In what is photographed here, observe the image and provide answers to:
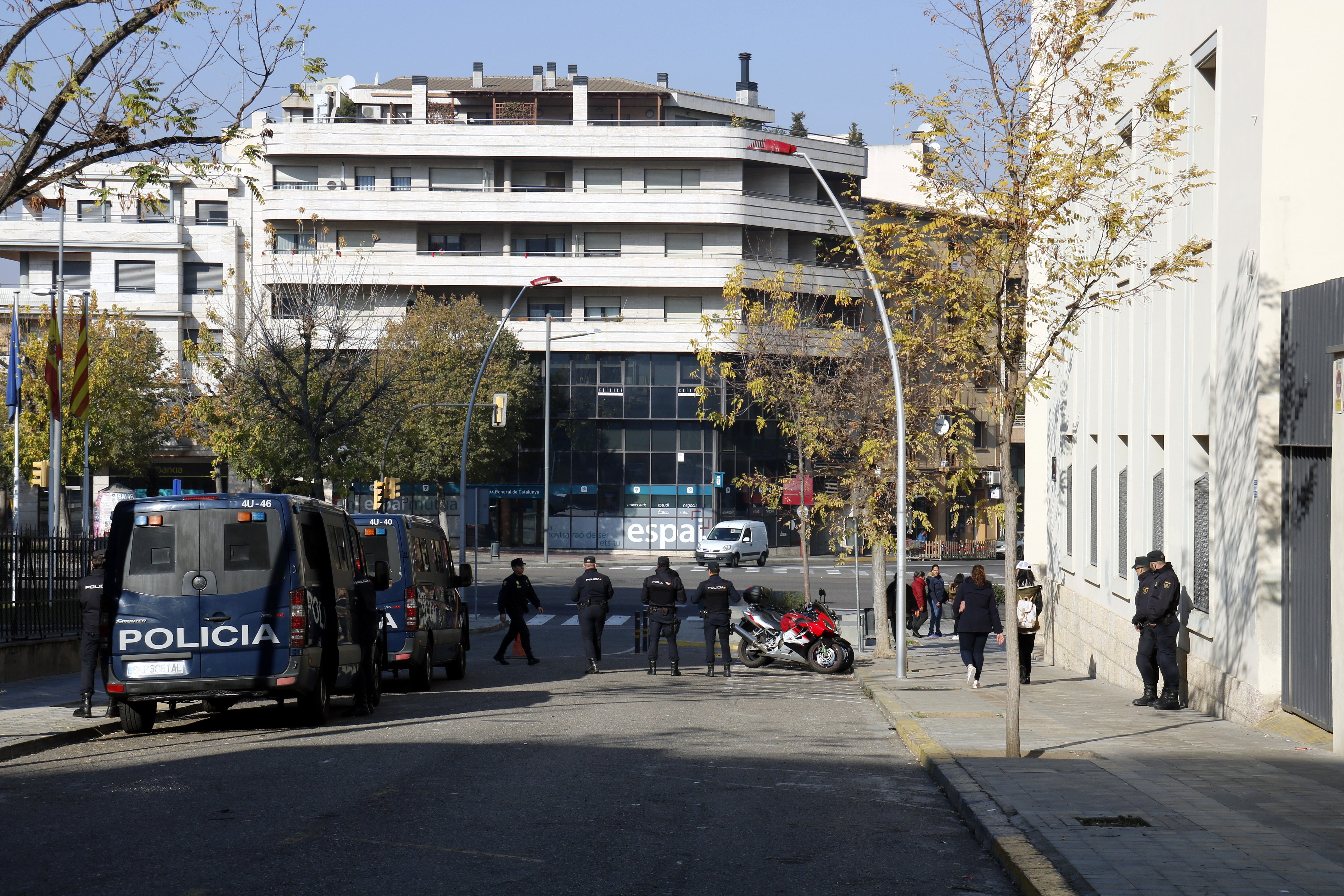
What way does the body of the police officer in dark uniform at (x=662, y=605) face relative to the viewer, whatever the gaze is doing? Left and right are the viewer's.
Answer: facing away from the viewer

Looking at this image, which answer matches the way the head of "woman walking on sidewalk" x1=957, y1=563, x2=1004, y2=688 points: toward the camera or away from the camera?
away from the camera

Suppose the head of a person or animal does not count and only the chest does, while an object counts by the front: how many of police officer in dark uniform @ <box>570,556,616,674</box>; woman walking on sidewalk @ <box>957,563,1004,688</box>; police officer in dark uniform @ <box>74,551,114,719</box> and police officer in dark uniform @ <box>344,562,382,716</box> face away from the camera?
4

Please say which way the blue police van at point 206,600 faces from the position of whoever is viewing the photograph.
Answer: facing away from the viewer and to the right of the viewer

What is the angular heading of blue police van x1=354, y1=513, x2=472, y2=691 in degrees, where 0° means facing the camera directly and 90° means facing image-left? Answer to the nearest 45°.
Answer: approximately 225°

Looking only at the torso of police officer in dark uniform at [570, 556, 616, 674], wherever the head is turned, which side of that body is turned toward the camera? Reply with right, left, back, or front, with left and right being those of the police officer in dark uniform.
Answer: back

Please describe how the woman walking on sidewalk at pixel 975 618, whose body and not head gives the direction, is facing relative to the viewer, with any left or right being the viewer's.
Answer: facing away from the viewer

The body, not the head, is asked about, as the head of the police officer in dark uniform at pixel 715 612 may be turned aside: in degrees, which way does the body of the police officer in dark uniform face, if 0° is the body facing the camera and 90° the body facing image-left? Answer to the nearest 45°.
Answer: approximately 180°

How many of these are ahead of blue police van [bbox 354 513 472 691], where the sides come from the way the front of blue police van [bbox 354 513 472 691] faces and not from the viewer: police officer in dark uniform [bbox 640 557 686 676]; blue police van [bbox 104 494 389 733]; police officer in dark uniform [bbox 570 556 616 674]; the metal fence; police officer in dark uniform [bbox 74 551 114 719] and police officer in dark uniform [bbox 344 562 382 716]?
2

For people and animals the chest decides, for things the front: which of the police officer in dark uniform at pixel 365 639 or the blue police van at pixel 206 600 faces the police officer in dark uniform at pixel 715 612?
the blue police van

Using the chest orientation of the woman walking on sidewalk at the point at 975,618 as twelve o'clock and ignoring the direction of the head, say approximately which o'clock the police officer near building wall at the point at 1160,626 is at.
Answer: The police officer near building wall is roughly at 5 o'clock from the woman walking on sidewalk.
